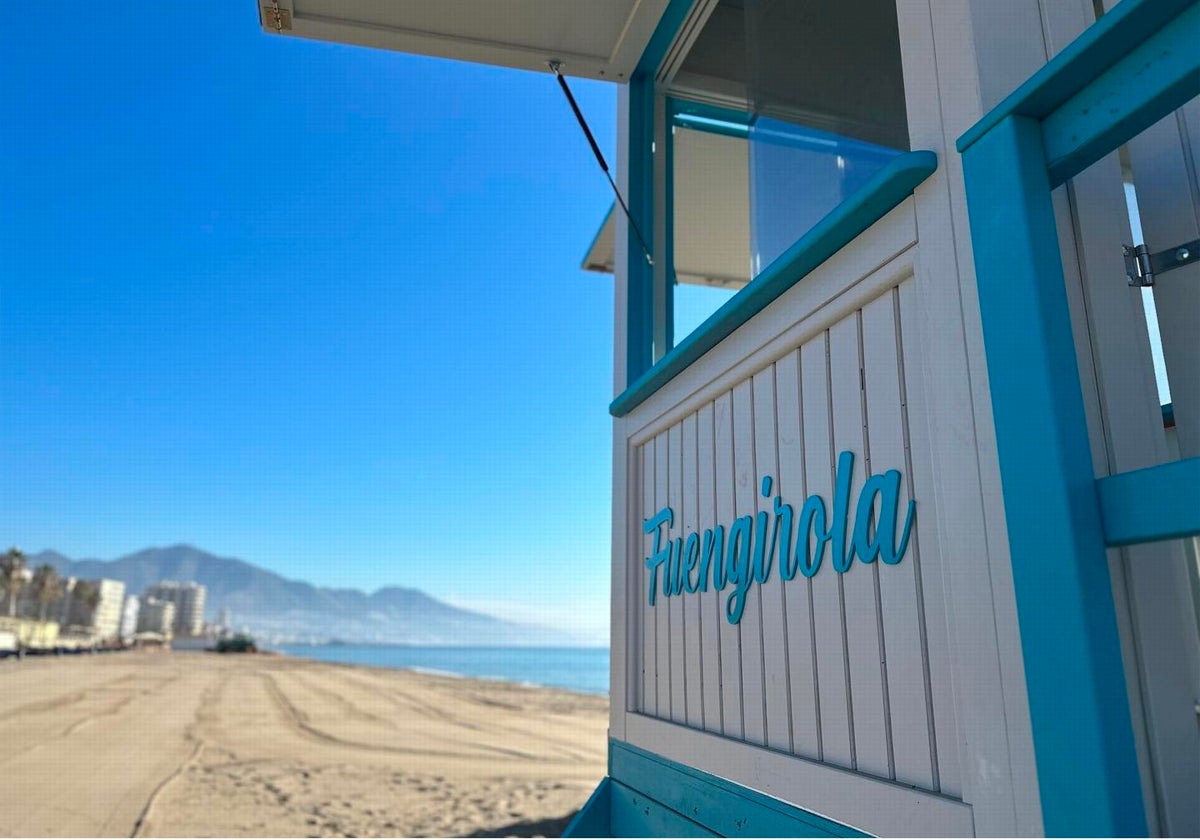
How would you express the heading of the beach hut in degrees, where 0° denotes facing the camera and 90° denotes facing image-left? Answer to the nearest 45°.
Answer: approximately 45°
